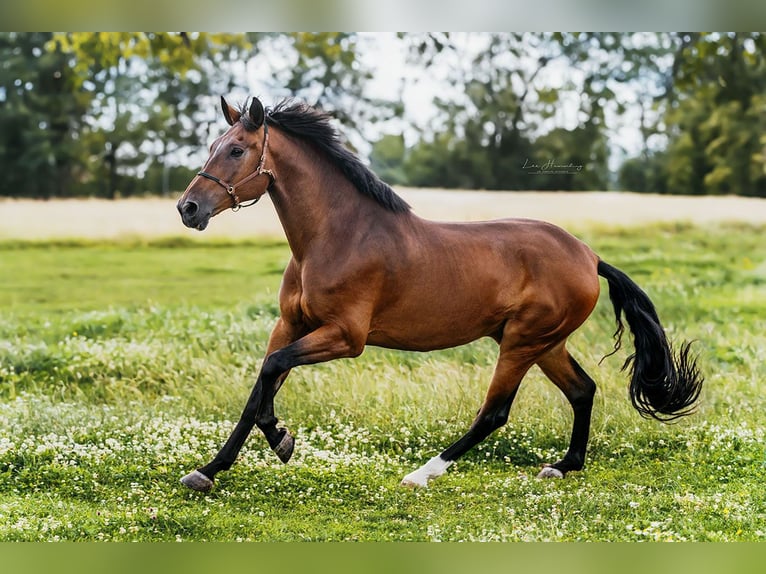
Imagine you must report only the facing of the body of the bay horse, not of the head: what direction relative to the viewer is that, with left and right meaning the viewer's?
facing to the left of the viewer

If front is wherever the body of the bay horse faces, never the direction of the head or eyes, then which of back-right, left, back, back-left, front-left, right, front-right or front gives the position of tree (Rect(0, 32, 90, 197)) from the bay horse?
front-right
